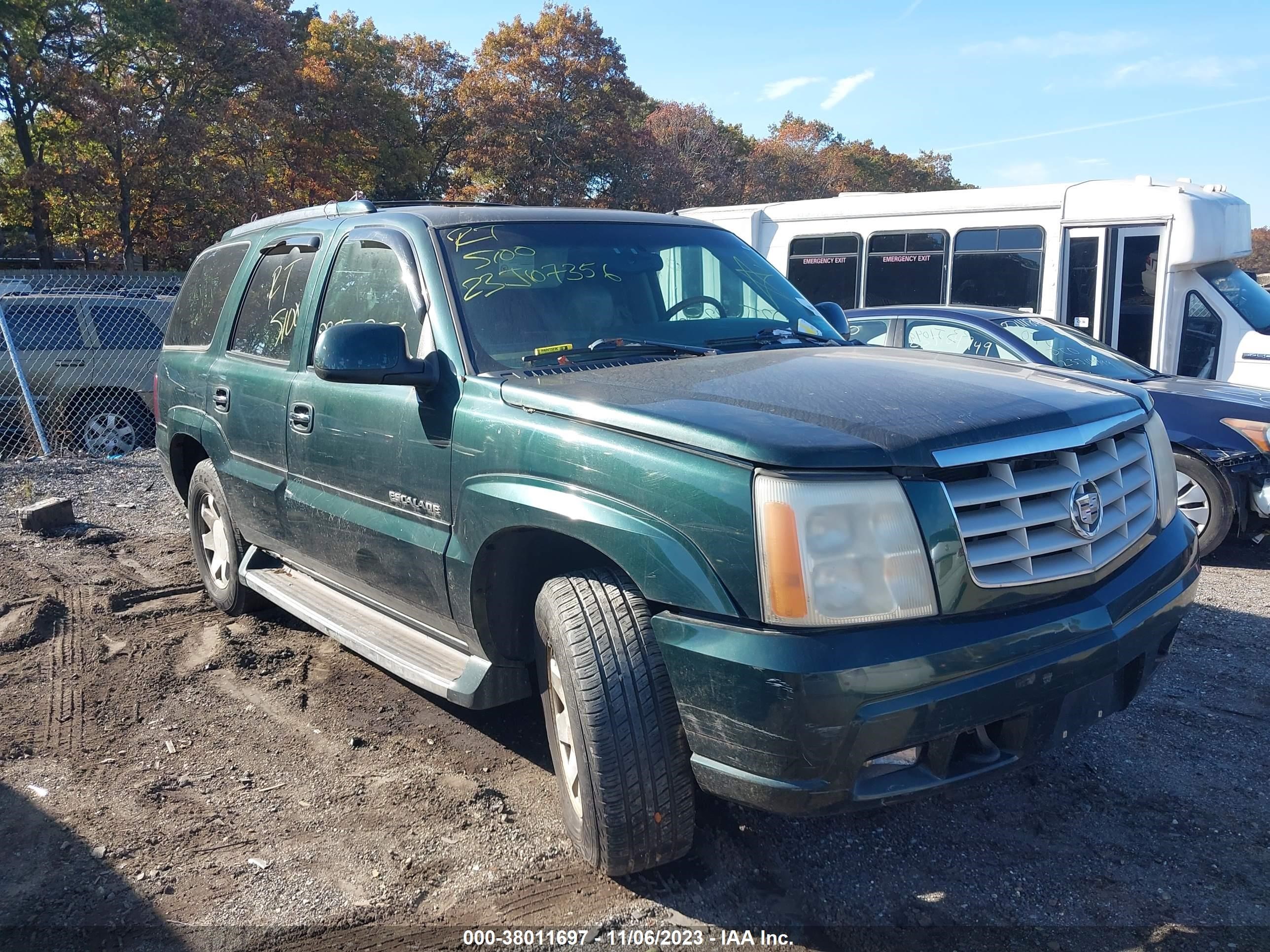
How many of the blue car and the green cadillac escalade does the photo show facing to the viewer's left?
0

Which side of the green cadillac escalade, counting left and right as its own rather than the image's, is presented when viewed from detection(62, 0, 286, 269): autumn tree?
back

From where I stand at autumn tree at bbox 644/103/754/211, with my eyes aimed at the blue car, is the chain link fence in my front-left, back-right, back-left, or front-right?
front-right

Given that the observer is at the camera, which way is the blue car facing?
facing the viewer and to the right of the viewer

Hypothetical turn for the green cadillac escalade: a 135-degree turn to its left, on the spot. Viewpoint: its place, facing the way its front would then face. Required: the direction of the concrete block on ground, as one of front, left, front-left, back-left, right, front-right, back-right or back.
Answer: front-left

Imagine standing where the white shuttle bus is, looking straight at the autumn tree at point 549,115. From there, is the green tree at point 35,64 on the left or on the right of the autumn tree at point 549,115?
left

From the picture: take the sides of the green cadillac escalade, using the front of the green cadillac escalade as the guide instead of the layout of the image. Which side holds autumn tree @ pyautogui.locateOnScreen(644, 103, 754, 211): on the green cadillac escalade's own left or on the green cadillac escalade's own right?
on the green cadillac escalade's own left

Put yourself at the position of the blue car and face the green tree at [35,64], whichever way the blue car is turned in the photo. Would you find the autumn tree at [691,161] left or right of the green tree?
right

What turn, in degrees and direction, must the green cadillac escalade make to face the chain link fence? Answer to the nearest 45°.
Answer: approximately 180°

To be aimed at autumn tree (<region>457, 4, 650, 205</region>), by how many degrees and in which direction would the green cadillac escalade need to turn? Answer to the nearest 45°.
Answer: approximately 135° to its left

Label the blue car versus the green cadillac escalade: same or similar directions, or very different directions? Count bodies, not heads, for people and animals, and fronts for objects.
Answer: same or similar directions

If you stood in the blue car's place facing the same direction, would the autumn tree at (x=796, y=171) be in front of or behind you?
behind

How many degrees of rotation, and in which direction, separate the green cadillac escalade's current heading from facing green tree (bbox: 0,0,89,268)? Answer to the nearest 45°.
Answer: approximately 180°

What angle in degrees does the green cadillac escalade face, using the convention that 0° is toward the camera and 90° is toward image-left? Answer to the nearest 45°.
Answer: approximately 315°
